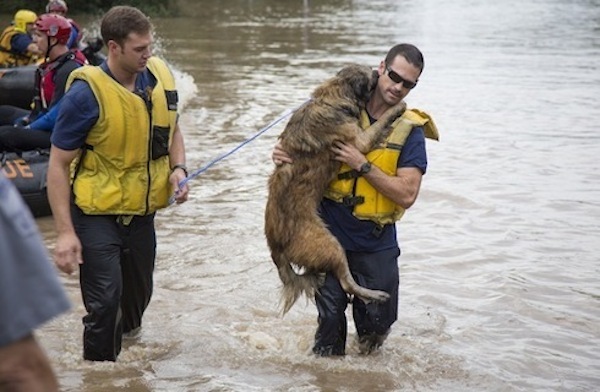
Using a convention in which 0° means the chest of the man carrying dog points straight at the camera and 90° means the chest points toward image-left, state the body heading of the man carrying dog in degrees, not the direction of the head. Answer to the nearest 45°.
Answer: approximately 45°

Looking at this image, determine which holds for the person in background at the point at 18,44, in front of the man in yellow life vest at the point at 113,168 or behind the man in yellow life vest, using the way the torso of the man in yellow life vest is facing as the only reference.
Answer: behind

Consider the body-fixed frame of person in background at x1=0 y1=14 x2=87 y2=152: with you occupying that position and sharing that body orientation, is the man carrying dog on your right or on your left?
on your left

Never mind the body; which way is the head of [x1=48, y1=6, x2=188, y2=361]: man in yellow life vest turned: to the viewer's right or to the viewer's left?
to the viewer's right

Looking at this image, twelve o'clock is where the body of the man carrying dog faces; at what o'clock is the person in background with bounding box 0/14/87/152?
The person in background is roughly at 3 o'clock from the man carrying dog.
